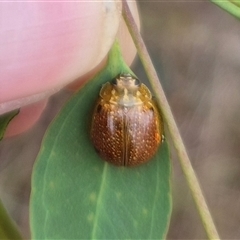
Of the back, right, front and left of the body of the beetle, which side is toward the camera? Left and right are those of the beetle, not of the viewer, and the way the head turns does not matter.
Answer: back
